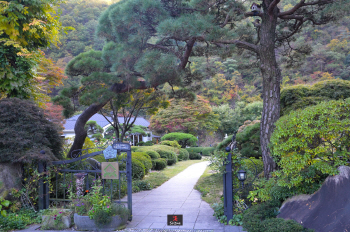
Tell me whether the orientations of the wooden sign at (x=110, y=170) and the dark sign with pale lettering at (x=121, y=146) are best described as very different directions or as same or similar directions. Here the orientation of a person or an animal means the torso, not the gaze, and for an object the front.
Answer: same or similar directions

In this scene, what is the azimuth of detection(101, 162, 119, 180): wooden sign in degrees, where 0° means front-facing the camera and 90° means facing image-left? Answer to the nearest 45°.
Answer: approximately 0°

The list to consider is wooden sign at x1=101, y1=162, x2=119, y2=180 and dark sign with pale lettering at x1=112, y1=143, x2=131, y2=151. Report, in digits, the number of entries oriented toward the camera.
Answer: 2

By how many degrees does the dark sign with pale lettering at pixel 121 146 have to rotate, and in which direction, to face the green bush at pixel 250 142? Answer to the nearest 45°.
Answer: approximately 135° to its left

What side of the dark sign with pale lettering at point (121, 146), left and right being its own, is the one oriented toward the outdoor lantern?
left

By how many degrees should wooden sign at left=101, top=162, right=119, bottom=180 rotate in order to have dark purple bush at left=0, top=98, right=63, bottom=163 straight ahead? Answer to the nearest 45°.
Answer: approximately 135° to its right

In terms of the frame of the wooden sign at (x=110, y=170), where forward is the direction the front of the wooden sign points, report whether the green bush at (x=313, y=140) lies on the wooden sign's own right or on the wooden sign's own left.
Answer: on the wooden sign's own left

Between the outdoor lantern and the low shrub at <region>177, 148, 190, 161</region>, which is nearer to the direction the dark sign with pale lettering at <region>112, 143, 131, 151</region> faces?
the outdoor lantern

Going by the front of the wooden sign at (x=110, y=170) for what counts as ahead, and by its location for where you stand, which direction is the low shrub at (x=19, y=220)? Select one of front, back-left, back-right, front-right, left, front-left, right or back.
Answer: right

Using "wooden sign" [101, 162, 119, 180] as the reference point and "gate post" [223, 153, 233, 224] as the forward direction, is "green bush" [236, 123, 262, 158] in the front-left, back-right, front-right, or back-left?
front-left

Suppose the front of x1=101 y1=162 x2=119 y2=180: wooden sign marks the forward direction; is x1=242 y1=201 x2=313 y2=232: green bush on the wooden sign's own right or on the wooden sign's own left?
on the wooden sign's own left

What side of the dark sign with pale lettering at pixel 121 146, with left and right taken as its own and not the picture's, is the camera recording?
front
